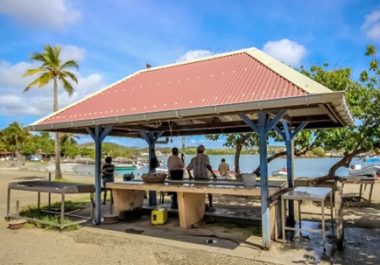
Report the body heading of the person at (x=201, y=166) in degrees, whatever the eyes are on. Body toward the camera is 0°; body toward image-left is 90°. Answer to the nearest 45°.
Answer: approximately 180°

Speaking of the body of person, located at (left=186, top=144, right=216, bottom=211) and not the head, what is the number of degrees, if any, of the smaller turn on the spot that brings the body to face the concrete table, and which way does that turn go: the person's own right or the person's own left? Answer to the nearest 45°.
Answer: approximately 180°

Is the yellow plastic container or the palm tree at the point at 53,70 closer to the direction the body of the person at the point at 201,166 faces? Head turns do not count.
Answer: the palm tree

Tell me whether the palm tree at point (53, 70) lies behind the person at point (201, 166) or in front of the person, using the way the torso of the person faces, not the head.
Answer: in front

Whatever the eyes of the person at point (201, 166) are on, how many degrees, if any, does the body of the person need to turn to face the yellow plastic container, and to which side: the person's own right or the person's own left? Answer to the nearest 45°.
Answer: approximately 135° to the person's own left

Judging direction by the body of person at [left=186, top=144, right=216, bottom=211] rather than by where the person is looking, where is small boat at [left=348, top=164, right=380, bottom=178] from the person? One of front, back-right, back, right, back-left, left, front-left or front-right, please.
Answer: front-right
